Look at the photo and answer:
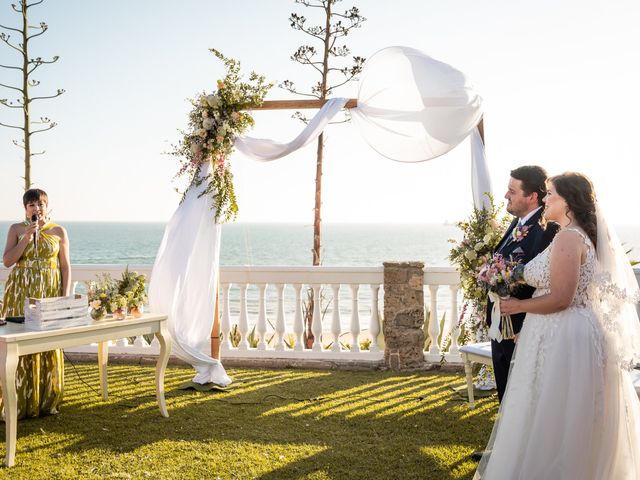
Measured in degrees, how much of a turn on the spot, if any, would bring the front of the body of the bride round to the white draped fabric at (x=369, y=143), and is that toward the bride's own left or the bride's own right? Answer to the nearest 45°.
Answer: approximately 45° to the bride's own right

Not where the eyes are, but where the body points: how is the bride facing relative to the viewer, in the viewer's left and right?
facing to the left of the viewer

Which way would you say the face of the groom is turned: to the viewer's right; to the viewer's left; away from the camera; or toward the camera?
to the viewer's left

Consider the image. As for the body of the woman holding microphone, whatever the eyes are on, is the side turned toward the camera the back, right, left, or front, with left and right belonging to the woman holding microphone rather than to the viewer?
front

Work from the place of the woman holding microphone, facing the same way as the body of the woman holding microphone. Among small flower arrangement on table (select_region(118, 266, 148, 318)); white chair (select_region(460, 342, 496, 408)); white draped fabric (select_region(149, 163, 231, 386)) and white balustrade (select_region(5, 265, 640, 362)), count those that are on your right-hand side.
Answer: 0

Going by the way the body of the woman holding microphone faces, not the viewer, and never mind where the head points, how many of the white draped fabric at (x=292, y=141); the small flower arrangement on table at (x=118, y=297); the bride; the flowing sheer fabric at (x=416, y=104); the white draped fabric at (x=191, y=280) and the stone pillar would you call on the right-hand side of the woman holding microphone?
0

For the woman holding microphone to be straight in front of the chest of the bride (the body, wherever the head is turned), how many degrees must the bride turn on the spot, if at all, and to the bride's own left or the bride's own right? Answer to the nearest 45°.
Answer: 0° — they already face them

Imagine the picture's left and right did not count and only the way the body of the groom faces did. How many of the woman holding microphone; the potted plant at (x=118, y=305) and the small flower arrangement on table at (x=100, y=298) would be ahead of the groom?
3

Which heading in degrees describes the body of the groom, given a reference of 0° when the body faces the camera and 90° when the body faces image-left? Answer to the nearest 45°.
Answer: approximately 90°

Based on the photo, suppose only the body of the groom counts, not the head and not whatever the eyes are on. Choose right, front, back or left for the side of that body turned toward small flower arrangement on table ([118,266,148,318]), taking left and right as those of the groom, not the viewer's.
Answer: front

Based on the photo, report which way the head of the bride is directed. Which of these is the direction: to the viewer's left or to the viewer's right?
to the viewer's left

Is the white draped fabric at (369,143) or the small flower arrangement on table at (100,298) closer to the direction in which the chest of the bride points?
the small flower arrangement on table

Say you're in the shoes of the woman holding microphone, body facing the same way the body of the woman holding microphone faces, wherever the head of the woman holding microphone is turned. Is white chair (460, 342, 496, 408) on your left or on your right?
on your left

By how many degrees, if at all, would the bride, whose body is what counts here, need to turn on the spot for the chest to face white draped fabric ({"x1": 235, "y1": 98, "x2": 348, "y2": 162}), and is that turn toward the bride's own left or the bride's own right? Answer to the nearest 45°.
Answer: approximately 45° to the bride's own right

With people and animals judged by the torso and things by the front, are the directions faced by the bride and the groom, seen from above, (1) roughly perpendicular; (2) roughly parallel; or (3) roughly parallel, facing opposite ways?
roughly parallel
